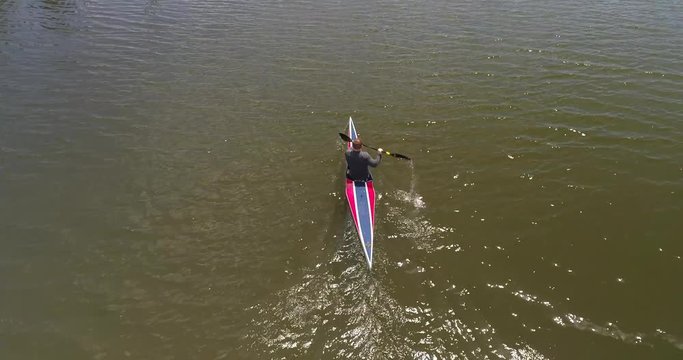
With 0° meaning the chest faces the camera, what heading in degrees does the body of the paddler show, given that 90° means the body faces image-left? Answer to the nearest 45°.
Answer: approximately 180°
